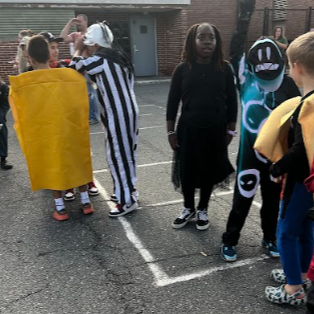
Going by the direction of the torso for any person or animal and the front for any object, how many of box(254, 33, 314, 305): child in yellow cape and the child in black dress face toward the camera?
1

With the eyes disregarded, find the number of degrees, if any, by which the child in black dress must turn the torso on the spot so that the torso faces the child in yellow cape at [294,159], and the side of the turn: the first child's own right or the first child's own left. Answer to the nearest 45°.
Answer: approximately 45° to the first child's own left

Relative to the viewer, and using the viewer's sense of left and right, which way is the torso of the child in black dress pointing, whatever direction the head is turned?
facing the viewer

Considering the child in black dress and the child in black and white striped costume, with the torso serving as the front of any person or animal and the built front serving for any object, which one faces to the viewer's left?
the child in black and white striped costume

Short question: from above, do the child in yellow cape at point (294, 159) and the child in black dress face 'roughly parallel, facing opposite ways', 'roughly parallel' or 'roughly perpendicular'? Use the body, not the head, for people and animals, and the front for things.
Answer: roughly perpendicular

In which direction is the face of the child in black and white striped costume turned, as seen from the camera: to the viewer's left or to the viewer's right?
to the viewer's left

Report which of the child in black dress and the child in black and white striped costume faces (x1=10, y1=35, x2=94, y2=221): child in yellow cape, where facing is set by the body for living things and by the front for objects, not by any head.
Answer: the child in black and white striped costume

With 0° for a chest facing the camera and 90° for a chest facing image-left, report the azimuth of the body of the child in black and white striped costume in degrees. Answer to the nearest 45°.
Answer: approximately 90°

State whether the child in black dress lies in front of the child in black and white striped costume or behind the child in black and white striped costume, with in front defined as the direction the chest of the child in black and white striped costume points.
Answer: behind

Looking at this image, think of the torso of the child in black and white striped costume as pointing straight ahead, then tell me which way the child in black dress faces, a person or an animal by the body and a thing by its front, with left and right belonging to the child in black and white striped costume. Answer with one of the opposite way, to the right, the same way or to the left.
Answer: to the left
